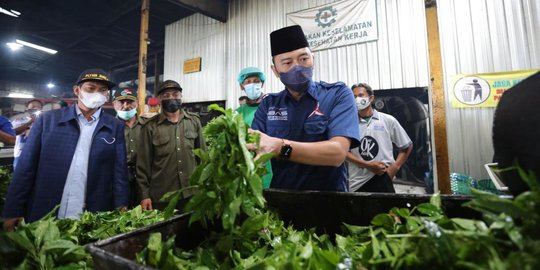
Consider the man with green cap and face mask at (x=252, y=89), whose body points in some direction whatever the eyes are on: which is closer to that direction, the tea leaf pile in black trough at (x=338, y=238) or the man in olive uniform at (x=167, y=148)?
the tea leaf pile in black trough

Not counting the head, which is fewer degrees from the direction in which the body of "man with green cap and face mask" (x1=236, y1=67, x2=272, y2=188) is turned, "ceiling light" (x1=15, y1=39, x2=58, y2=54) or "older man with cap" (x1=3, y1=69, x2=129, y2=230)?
the older man with cap

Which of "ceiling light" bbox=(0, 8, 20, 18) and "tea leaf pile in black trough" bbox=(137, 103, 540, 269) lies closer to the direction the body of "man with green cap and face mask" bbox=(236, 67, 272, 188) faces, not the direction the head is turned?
the tea leaf pile in black trough

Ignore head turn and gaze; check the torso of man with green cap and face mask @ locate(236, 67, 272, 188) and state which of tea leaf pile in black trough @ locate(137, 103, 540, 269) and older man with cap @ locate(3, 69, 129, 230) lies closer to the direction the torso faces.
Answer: the tea leaf pile in black trough

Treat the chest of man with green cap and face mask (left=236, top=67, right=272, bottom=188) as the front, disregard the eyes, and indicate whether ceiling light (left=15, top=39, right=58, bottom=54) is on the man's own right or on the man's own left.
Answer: on the man's own right

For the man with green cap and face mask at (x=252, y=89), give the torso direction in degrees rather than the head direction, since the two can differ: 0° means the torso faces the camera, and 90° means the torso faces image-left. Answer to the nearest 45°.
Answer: approximately 0°

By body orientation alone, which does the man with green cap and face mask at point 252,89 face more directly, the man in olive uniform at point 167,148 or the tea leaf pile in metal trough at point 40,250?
the tea leaf pile in metal trough

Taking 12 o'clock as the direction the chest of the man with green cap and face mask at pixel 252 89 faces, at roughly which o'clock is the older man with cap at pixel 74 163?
the older man with cap at pixel 74 163 is roughly at 2 o'clock from the man with green cap and face mask at pixel 252 89.

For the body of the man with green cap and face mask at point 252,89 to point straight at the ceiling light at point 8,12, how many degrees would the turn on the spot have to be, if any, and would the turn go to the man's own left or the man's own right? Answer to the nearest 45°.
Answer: approximately 135° to the man's own right

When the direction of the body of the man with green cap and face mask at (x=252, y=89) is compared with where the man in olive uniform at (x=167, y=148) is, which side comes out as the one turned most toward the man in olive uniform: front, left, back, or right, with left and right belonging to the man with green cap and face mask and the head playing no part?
right
